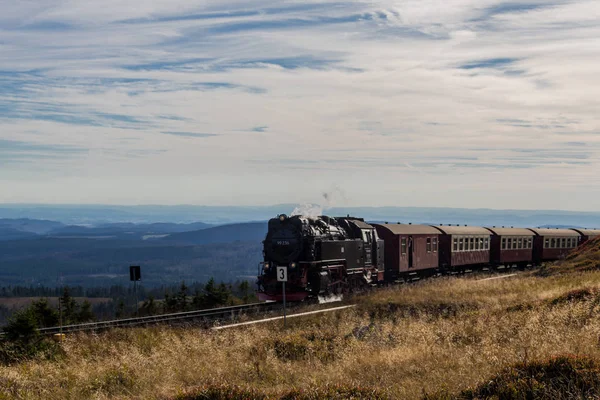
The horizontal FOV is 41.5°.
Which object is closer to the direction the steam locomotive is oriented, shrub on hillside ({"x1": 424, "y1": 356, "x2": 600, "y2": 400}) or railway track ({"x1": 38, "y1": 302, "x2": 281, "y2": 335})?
the railway track

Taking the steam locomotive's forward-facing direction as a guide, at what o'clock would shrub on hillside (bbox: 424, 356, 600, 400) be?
The shrub on hillside is roughly at 10 o'clock from the steam locomotive.

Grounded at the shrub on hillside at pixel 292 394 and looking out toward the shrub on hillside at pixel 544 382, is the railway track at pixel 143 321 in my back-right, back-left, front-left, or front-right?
back-left

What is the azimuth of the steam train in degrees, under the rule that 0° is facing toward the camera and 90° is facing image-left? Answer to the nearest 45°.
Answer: approximately 45°

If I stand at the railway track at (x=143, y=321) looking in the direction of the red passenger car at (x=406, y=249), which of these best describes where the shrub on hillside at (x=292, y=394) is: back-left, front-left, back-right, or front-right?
back-right

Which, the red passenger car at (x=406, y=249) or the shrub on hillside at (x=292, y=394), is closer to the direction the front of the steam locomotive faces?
the shrub on hillside

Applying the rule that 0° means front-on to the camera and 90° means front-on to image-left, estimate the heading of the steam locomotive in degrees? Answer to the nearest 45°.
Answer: approximately 45°
